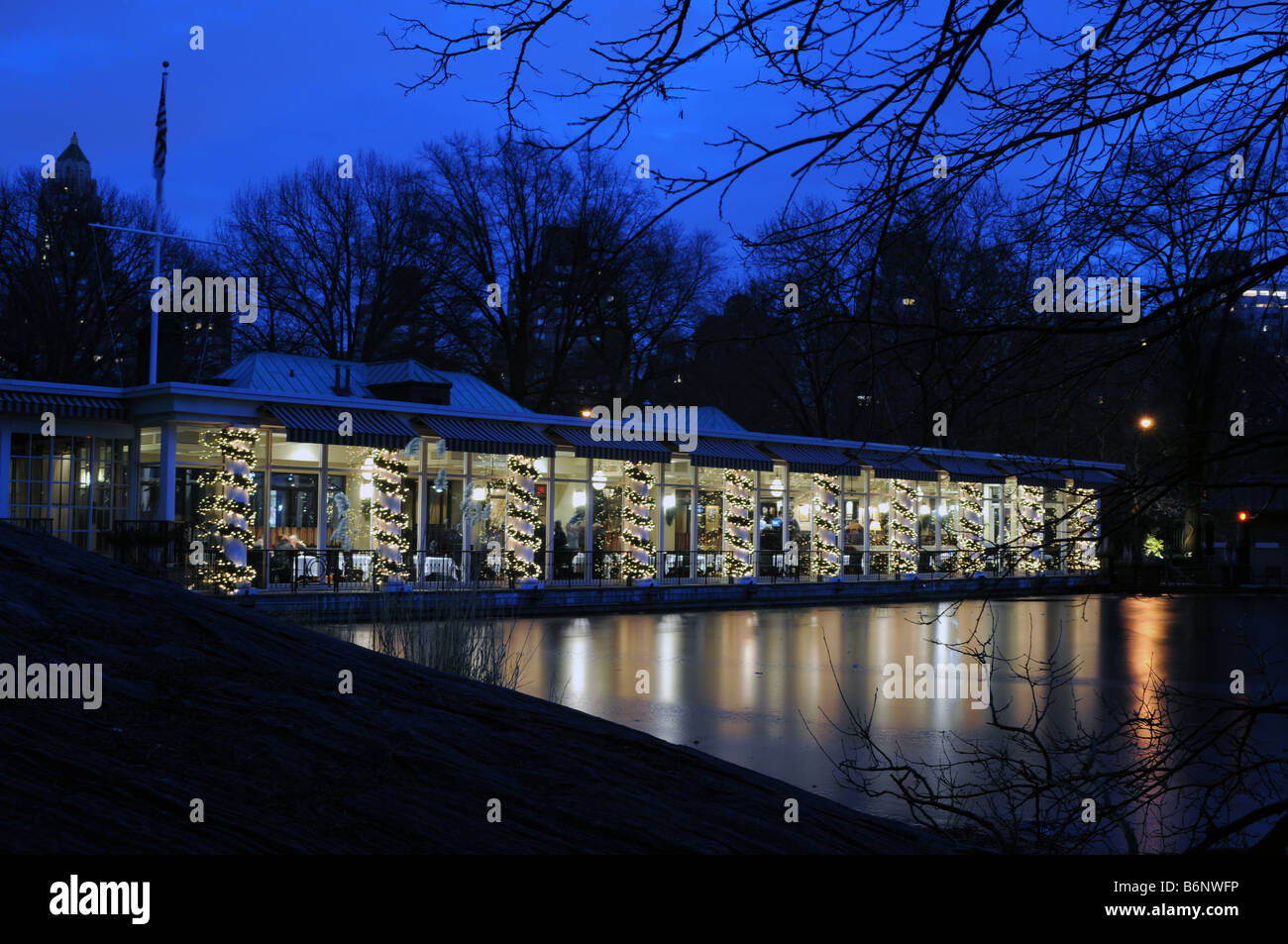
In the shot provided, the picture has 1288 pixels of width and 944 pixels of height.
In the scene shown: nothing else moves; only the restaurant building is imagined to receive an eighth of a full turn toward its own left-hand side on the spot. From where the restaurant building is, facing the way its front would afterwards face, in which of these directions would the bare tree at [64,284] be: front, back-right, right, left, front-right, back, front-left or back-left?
back-left

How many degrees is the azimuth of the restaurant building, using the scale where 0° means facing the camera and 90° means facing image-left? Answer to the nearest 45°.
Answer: approximately 315°

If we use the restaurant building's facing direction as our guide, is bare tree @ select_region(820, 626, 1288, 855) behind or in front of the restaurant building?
in front
